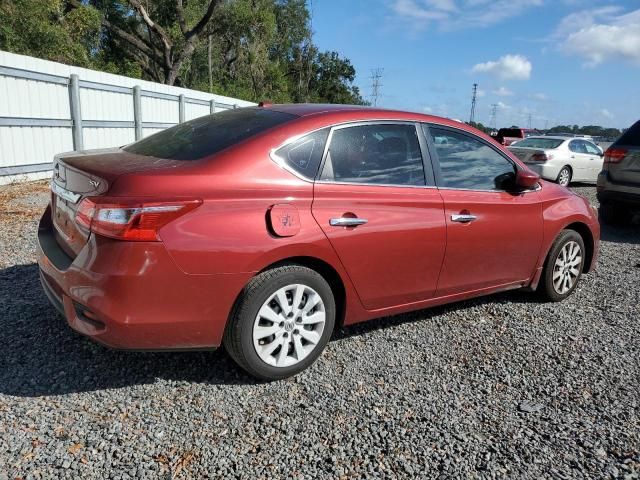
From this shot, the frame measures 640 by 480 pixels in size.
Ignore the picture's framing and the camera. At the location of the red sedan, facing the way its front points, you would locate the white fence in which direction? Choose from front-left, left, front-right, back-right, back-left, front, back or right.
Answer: left

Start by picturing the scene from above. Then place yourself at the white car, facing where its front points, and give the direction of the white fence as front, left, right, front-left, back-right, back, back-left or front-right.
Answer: back

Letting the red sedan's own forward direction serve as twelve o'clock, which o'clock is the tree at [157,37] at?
The tree is roughly at 10 o'clock from the red sedan.

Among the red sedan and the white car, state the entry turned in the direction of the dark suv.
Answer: the red sedan

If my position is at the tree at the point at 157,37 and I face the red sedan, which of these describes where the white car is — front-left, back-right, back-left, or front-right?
front-left

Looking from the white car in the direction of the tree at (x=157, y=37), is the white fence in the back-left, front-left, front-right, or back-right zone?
front-left

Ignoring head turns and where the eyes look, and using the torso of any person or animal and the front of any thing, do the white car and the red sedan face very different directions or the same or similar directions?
same or similar directions

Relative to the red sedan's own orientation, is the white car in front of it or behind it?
in front

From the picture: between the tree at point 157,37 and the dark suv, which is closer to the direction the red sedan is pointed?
the dark suv

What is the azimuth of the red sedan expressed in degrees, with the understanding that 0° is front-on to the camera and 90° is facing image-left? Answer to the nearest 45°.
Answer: approximately 225°

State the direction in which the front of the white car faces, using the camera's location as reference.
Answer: facing away from the viewer and to the right of the viewer

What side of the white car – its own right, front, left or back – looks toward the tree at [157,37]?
left

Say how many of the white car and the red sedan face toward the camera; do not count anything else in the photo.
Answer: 0

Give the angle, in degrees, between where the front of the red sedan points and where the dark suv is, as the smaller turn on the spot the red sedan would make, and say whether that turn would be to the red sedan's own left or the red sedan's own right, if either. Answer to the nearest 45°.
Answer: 0° — it already faces it
